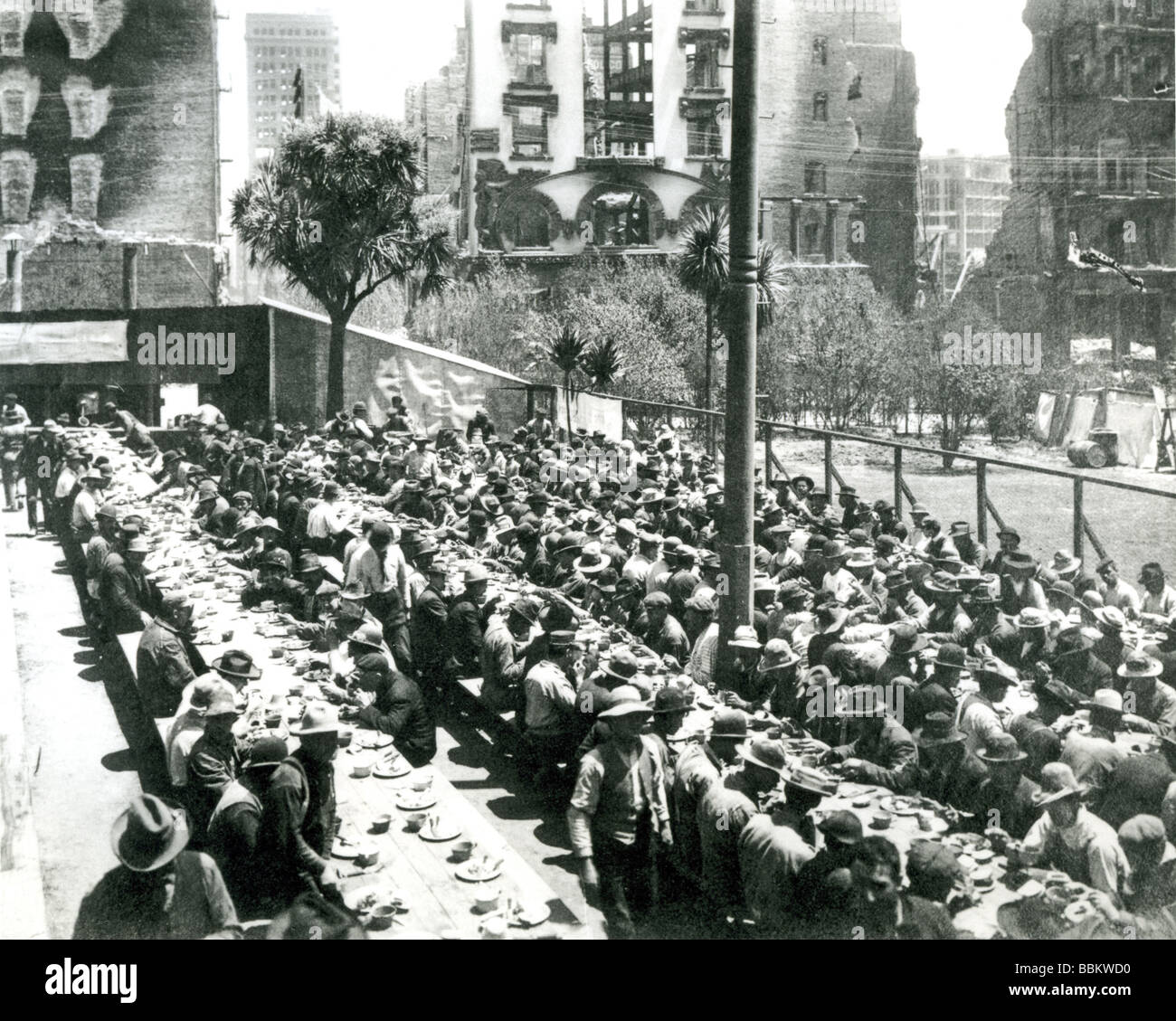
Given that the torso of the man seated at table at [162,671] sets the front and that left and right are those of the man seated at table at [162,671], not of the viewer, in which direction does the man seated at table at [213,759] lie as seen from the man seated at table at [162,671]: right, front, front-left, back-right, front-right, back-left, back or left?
right

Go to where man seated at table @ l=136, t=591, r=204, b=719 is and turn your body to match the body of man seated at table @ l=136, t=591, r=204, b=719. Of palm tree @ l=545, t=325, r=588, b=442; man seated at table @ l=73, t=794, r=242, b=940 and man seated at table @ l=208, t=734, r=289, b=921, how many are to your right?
2

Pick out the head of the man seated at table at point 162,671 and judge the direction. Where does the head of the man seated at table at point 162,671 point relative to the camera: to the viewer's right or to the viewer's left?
to the viewer's right

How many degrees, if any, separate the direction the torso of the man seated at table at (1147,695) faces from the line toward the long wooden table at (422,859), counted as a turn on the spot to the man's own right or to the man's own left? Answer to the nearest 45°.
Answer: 0° — they already face it
